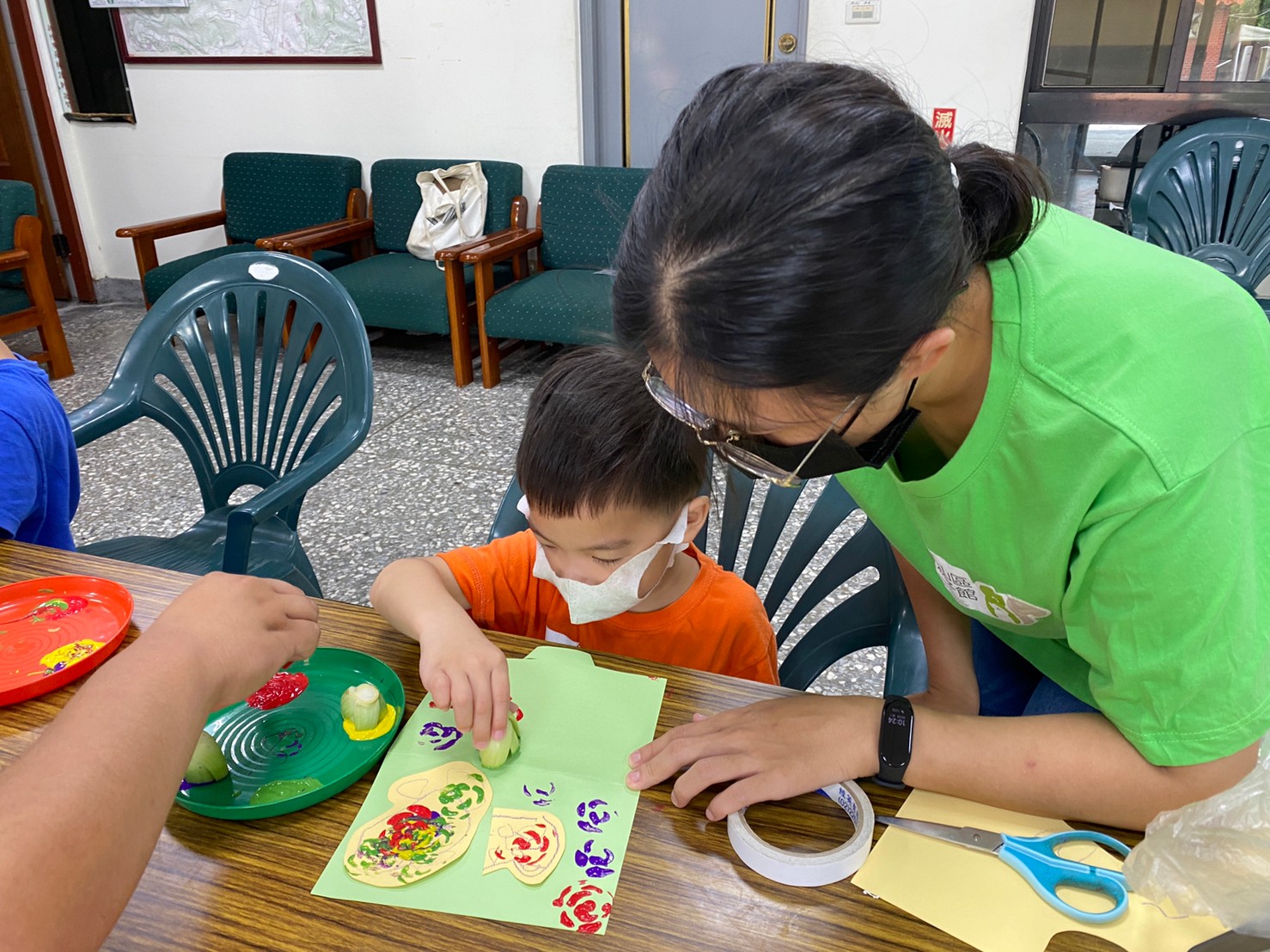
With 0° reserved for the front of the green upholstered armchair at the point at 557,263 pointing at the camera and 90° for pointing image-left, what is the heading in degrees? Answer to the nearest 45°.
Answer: approximately 45°

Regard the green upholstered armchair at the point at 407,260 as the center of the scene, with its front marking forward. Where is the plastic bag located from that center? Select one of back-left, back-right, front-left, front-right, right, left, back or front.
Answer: front-left

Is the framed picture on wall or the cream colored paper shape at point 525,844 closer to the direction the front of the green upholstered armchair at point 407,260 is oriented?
the cream colored paper shape

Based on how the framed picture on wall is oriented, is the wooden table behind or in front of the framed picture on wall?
in front

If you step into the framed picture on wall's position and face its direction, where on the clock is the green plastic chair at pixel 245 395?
The green plastic chair is roughly at 12 o'clock from the framed picture on wall.

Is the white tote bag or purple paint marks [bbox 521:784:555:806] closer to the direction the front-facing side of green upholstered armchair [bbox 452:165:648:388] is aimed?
the purple paint marks

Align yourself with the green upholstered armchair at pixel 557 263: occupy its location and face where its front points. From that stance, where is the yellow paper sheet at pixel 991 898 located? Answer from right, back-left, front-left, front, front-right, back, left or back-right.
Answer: front-left

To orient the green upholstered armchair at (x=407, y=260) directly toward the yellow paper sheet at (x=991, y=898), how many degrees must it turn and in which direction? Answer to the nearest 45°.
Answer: approximately 45° to its left

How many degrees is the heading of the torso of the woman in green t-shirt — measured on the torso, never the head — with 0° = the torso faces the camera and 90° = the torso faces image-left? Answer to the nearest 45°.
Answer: approximately 45°

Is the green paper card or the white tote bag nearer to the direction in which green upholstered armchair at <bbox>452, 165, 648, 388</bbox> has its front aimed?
the green paper card

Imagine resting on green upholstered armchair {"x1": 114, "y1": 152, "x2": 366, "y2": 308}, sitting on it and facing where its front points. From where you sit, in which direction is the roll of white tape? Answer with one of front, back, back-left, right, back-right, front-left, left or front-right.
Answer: front-left
